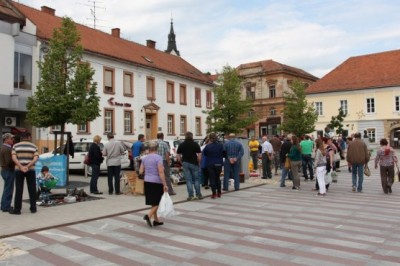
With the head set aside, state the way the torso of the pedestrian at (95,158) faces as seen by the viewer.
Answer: to the viewer's right

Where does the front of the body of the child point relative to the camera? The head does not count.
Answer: toward the camera

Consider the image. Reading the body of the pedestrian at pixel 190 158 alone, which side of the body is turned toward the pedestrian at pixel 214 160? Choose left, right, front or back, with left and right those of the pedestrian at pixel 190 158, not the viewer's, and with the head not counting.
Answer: right

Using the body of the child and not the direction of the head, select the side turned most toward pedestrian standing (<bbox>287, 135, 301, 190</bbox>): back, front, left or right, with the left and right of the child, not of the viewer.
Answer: left

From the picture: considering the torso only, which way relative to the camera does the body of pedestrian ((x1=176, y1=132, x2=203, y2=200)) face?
away from the camera

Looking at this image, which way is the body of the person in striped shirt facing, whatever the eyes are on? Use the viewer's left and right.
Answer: facing away from the viewer

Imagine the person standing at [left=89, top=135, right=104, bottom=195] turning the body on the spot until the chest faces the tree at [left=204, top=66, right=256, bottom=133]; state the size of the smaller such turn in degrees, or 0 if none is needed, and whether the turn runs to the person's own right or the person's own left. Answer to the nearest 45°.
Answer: approximately 45° to the person's own left

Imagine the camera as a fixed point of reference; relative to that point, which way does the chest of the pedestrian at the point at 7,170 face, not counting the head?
to the viewer's right

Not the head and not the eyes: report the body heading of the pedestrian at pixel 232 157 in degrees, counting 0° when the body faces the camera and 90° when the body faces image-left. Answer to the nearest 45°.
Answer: approximately 180°
